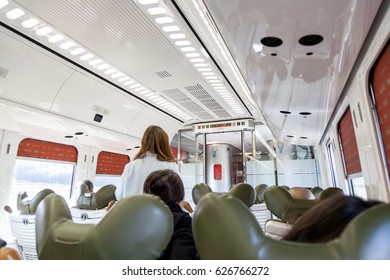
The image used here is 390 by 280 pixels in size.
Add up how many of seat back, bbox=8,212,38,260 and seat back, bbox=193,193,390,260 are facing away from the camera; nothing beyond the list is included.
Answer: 2

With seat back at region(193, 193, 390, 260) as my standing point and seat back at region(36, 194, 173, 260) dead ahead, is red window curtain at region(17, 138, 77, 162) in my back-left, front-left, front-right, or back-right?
front-right

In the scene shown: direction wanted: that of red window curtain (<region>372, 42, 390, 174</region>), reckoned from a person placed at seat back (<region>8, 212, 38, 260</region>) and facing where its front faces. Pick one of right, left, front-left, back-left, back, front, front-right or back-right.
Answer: back-right

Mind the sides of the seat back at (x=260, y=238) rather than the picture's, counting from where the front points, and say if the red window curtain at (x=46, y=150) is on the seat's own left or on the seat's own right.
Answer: on the seat's own left

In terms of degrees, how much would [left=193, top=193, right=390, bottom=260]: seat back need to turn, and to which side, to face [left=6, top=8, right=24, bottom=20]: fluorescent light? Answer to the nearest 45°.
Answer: approximately 90° to its left

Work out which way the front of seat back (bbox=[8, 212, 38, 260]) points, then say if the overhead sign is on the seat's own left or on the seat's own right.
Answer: on the seat's own right

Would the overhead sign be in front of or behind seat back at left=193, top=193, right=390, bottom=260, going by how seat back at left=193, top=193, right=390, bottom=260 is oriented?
in front

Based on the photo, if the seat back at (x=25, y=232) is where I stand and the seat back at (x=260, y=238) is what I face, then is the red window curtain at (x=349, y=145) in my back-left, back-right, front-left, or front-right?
front-left

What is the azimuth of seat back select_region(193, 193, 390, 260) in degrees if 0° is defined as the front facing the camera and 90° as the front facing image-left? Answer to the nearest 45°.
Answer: approximately 180°

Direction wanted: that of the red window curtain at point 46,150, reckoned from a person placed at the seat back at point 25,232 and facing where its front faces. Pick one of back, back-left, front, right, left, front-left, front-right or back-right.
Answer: front

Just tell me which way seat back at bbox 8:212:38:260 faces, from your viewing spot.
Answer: facing away from the viewer
